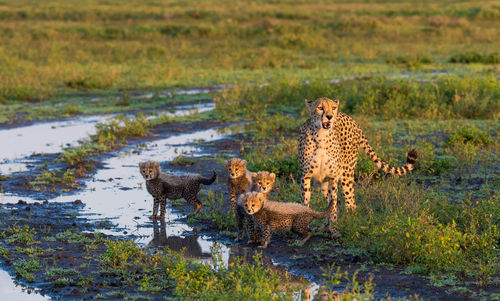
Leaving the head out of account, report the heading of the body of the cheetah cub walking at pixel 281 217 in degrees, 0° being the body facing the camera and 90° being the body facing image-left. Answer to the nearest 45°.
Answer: approximately 90°

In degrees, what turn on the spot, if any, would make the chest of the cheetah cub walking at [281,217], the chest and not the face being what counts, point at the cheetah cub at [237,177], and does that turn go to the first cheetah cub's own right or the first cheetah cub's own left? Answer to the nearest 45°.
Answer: approximately 45° to the first cheetah cub's own right

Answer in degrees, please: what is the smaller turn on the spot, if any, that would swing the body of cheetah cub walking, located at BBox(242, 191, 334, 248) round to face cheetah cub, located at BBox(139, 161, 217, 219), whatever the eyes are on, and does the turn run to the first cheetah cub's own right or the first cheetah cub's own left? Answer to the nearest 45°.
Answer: approximately 45° to the first cheetah cub's own right

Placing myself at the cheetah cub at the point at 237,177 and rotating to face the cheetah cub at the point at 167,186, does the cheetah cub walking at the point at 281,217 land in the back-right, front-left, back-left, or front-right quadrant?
back-left

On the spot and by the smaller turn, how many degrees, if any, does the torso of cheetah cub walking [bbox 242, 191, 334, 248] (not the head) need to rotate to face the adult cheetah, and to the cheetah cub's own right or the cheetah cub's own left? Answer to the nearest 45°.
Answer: approximately 135° to the cheetah cub's own right

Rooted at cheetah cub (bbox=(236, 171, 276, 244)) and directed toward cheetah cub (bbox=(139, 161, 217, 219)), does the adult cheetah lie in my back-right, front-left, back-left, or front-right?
back-right

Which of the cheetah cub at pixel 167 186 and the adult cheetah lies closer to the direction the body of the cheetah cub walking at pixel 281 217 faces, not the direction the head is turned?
the cheetah cub
